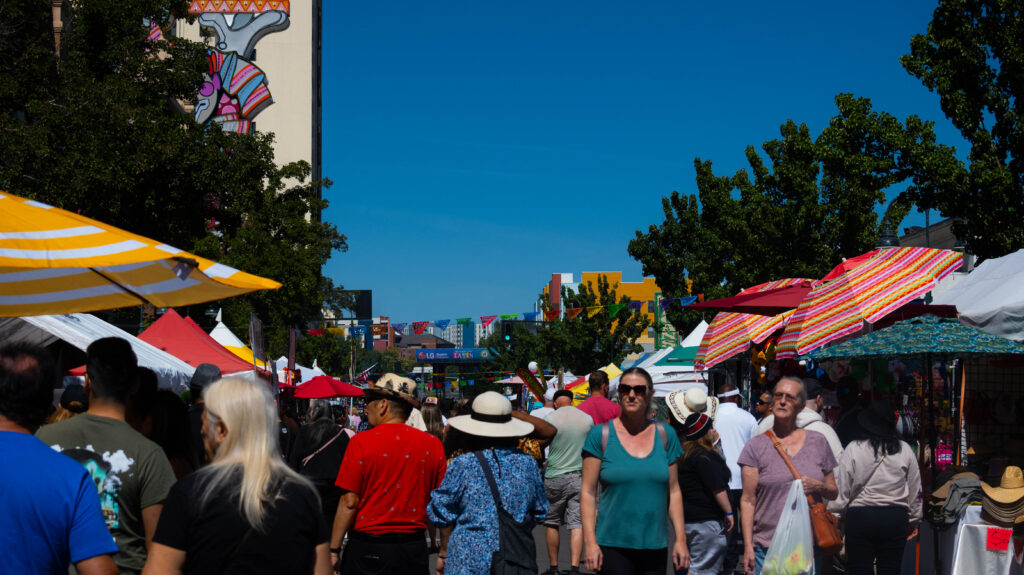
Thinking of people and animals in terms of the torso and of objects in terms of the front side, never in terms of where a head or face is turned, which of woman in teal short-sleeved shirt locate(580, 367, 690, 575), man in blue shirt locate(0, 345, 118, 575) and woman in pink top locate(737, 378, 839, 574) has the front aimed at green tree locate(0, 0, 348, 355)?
the man in blue shirt

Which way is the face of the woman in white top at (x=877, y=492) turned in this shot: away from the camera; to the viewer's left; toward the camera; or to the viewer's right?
away from the camera

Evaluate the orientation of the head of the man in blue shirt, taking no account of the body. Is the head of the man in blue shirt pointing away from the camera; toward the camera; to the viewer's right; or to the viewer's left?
away from the camera

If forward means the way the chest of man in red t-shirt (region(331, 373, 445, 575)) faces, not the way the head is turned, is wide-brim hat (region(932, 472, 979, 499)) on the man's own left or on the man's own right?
on the man's own right

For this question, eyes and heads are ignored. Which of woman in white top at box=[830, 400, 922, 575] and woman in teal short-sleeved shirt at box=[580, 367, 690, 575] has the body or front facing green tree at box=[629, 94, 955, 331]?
the woman in white top

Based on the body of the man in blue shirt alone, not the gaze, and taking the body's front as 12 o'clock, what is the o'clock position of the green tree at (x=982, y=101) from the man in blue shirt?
The green tree is roughly at 2 o'clock from the man in blue shirt.

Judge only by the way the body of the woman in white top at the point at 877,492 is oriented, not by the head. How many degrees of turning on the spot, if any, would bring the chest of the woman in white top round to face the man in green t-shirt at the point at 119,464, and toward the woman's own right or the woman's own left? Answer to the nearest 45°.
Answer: approximately 135° to the woman's own left

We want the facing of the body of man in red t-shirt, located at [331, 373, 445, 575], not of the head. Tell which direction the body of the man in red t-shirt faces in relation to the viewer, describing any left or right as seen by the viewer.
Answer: facing away from the viewer and to the left of the viewer

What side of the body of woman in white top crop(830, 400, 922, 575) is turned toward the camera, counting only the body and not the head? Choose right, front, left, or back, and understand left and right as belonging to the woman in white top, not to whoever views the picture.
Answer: back

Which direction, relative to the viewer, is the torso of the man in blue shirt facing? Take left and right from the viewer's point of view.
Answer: facing away from the viewer

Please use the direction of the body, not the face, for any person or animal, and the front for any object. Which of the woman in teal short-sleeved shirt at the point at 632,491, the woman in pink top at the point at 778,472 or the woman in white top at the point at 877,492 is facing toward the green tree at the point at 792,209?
the woman in white top

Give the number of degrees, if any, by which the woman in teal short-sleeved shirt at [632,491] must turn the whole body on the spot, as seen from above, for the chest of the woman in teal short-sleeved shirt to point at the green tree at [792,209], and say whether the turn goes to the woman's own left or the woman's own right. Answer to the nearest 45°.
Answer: approximately 180°
